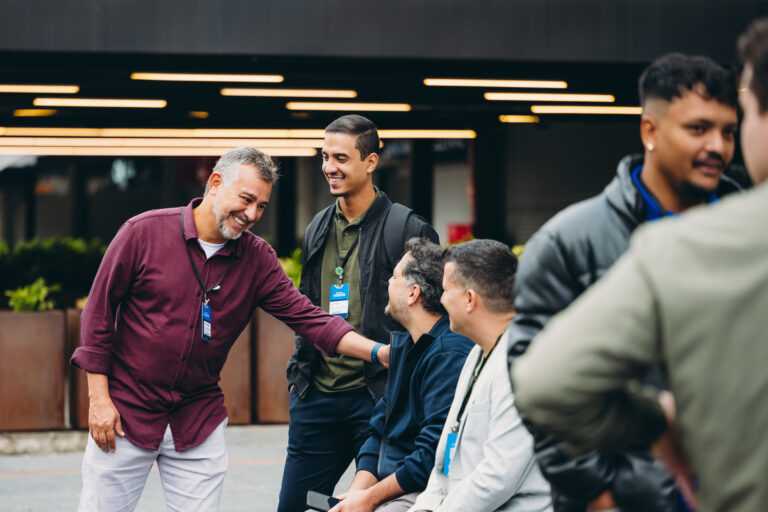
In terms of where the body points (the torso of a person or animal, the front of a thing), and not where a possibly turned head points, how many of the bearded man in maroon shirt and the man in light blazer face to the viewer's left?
1

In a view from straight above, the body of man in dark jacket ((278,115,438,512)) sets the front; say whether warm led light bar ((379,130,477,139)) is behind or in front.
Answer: behind

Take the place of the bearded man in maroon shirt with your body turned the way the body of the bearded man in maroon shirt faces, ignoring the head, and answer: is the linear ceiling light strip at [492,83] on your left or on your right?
on your left

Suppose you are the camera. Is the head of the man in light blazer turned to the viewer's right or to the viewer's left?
to the viewer's left

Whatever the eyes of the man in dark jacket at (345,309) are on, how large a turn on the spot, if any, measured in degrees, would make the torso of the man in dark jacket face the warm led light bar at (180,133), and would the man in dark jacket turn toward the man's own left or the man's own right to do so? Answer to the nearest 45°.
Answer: approximately 135° to the man's own right

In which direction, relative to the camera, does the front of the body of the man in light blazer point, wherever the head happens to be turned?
to the viewer's left

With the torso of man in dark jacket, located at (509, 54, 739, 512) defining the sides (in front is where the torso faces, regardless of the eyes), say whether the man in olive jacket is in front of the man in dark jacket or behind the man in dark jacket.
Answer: in front

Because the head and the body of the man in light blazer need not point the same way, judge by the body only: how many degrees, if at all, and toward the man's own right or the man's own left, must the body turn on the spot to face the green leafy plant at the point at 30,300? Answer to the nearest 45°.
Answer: approximately 45° to the man's own right

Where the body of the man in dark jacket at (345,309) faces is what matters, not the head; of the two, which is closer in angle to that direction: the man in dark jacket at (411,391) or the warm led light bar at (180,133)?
the man in dark jacket

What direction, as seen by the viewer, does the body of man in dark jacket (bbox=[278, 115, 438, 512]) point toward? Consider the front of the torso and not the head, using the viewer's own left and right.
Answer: facing the viewer and to the left of the viewer
